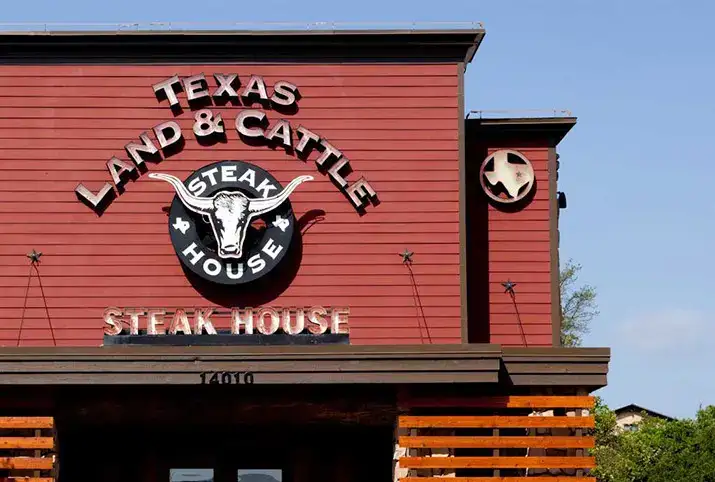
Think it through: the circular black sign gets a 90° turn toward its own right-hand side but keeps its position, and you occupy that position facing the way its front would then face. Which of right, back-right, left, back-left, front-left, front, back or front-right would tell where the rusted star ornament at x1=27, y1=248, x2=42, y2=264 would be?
front

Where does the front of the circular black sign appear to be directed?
toward the camera
